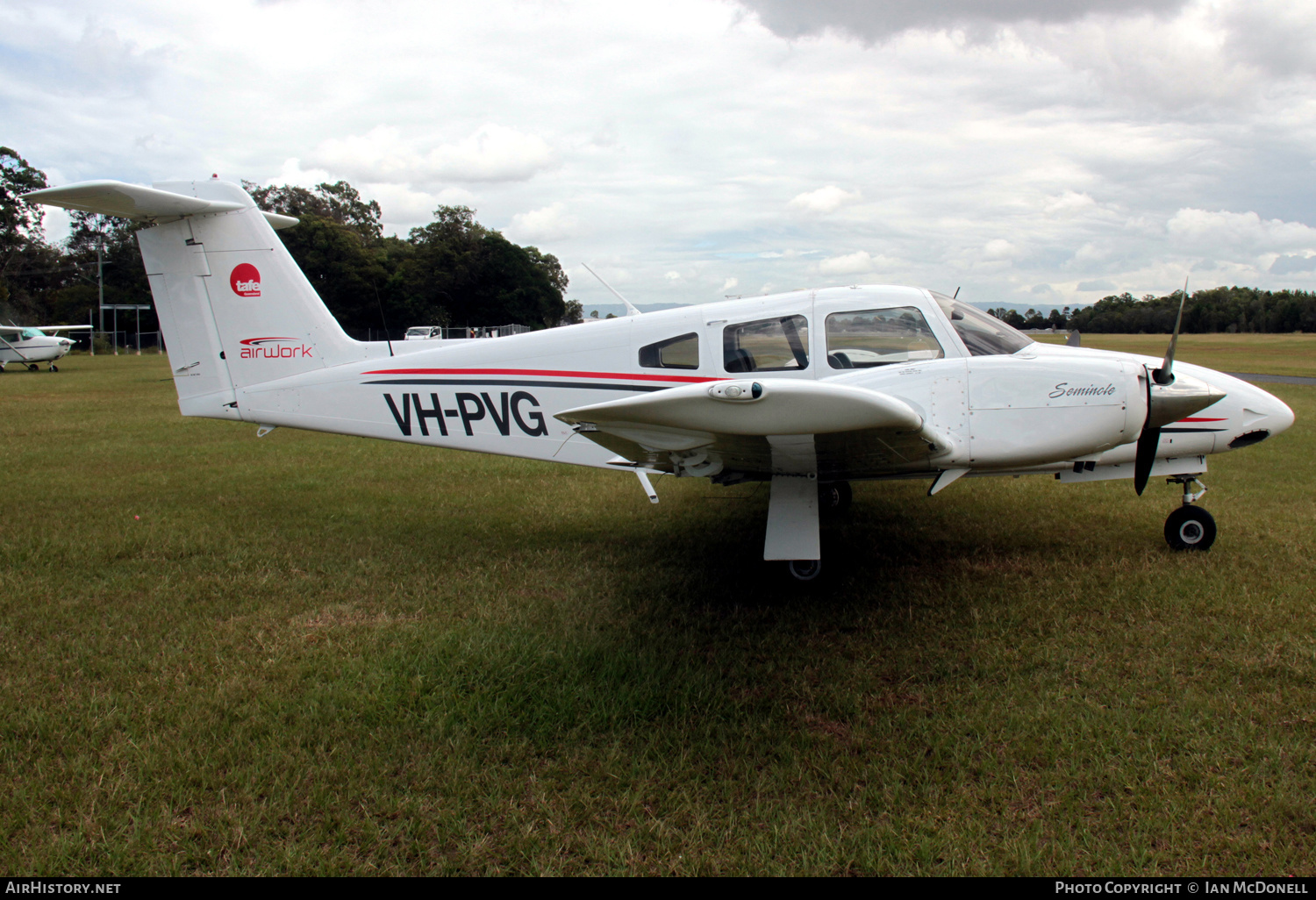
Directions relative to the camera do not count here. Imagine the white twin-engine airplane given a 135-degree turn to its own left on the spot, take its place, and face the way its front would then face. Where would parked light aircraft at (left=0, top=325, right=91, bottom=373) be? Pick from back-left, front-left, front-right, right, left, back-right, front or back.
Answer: front

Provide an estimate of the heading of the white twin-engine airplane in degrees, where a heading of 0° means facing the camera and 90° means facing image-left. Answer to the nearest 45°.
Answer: approximately 270°
